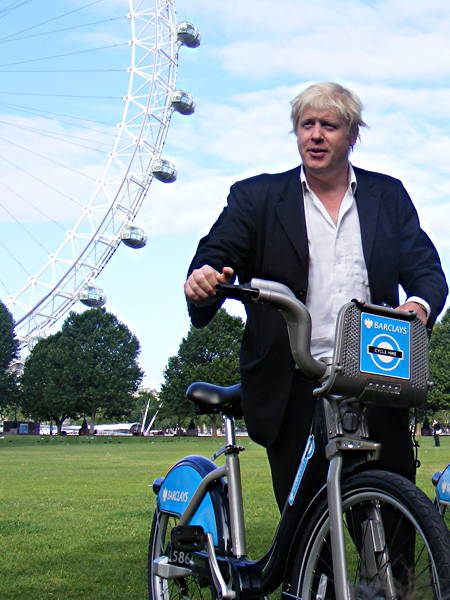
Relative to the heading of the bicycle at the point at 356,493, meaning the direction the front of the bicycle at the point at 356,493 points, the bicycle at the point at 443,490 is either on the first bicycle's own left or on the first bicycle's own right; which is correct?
on the first bicycle's own left

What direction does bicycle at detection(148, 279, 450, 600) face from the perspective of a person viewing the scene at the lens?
facing the viewer and to the right of the viewer

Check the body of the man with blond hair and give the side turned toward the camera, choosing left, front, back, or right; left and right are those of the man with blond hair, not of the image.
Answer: front

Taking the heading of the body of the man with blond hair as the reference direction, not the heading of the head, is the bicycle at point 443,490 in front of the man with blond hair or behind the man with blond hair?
behind

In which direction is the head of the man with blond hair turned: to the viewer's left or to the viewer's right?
to the viewer's left
